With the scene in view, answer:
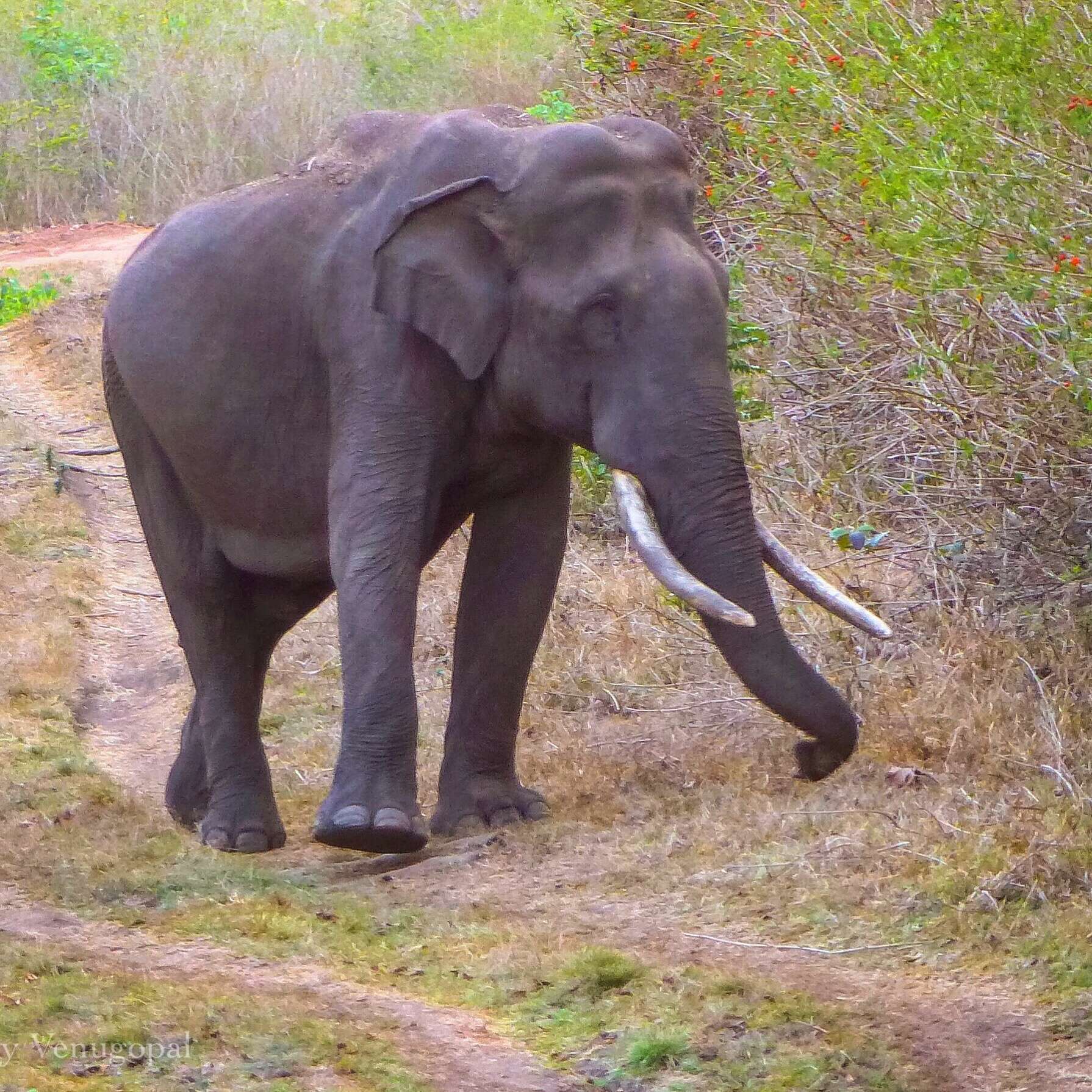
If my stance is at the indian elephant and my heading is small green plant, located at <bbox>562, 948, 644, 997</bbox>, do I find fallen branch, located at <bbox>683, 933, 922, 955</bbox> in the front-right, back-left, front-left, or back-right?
front-left

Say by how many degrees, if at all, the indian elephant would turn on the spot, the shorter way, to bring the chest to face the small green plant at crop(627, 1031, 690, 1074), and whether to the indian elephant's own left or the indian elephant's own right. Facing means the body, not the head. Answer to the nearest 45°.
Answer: approximately 45° to the indian elephant's own right

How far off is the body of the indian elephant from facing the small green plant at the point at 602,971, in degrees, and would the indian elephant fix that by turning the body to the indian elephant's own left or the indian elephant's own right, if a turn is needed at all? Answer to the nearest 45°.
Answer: approximately 45° to the indian elephant's own right

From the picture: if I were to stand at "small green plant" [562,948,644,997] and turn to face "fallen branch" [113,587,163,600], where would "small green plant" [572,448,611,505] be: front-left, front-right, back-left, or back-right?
front-right

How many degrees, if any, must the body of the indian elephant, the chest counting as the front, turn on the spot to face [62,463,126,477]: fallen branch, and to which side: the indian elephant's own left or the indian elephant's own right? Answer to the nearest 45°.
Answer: approximately 135° to the indian elephant's own left

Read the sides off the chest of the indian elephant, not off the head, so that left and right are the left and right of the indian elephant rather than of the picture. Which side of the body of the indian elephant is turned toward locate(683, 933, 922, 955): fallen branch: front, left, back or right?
front

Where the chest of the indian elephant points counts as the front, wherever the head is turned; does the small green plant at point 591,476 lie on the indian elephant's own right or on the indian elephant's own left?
on the indian elephant's own left

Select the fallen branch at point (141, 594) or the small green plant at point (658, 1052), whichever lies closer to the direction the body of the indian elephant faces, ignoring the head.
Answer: the small green plant

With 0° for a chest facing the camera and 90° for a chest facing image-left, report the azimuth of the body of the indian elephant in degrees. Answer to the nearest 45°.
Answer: approximately 315°

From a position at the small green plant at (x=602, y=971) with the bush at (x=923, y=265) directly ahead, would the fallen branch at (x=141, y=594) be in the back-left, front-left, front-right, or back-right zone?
front-left

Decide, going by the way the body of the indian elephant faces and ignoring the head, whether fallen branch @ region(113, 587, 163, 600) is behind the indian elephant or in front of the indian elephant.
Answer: behind
